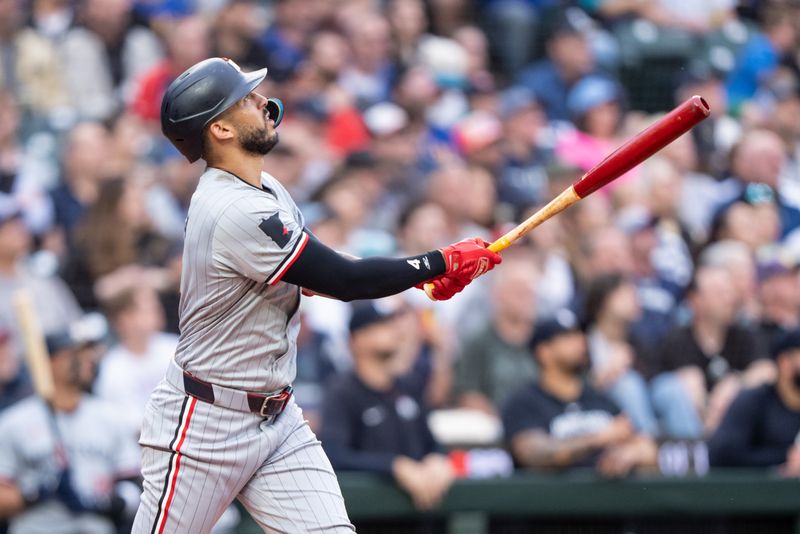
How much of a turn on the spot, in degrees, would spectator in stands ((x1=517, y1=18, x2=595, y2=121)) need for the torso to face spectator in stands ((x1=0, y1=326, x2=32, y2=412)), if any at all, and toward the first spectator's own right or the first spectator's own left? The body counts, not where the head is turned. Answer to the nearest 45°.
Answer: approximately 45° to the first spectator's own right

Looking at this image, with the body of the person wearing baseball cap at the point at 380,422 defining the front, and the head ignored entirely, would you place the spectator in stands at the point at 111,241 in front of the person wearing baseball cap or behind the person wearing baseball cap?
behind

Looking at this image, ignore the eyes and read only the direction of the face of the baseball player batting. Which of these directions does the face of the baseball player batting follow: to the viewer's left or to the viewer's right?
to the viewer's right

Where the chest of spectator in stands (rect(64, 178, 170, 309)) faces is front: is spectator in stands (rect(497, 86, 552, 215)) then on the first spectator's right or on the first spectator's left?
on the first spectator's left

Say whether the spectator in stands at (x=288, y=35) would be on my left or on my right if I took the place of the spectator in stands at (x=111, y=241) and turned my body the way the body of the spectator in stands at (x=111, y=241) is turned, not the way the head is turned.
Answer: on my left

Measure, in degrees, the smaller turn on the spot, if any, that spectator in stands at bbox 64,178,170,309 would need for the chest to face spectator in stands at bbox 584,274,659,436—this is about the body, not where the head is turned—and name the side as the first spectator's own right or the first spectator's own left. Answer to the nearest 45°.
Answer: approximately 45° to the first spectator's own left

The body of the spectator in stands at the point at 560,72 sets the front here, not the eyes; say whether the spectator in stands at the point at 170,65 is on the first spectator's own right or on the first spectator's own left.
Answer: on the first spectator's own right
